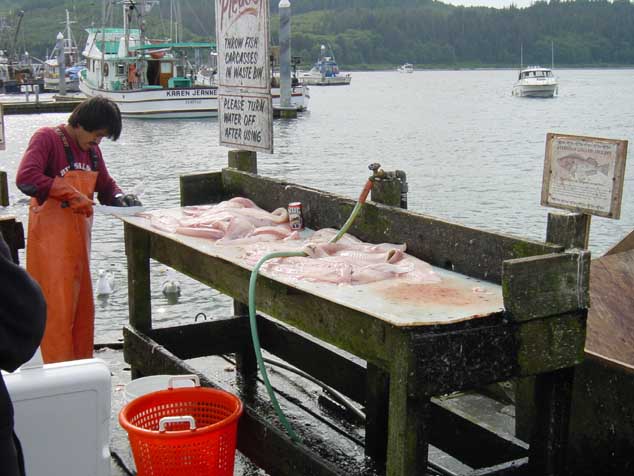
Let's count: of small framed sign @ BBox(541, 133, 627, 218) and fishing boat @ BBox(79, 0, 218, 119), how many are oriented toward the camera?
1

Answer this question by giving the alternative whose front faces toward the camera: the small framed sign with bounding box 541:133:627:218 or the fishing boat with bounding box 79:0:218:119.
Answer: the small framed sign

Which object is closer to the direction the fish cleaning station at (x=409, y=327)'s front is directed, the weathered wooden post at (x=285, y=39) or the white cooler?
the white cooler

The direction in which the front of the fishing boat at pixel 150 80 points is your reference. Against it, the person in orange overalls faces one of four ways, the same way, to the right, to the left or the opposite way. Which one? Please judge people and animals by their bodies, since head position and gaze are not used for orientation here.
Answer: the opposite way

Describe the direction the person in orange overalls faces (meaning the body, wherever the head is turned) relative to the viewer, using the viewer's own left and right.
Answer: facing the viewer and to the right of the viewer

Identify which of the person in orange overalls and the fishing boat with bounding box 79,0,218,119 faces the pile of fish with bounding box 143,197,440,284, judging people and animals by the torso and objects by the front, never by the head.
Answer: the person in orange overalls

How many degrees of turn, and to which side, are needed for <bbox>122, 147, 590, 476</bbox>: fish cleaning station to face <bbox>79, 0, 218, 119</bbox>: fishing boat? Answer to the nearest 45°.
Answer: approximately 135° to its right

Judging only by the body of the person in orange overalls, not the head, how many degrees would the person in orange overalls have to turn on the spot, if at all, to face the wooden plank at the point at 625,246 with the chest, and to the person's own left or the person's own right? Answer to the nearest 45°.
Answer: approximately 45° to the person's own left

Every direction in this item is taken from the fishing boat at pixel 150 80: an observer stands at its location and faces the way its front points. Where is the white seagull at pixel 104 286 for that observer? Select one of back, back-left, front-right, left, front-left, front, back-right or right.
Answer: back-left

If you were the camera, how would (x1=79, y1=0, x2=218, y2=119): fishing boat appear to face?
facing away from the viewer and to the left of the viewer

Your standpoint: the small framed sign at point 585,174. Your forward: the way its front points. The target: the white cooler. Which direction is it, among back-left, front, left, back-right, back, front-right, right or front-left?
front-right

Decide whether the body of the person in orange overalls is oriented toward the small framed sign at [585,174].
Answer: yes

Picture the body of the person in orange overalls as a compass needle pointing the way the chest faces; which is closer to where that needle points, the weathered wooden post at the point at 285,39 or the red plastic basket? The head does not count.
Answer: the red plastic basket

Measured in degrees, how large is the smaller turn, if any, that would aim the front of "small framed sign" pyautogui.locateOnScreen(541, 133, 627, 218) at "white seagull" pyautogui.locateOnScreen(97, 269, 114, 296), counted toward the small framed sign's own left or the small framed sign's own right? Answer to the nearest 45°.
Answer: approximately 135° to the small framed sign's own right

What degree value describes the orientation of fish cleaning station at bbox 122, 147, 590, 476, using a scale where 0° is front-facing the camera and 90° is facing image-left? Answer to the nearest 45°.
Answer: approximately 45°

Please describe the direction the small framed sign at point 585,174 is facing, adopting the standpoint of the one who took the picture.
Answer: facing the viewer

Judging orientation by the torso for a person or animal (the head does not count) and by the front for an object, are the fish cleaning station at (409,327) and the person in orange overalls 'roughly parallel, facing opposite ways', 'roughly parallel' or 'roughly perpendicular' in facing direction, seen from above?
roughly perpendicular
